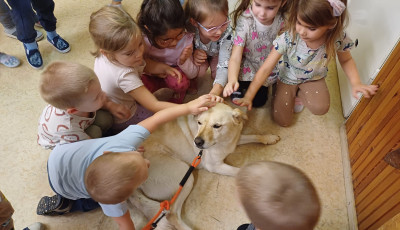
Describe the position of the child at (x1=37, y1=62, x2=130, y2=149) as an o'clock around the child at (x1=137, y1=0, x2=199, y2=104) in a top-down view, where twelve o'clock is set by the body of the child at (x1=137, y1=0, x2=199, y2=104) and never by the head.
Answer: the child at (x1=37, y1=62, x2=130, y2=149) is roughly at 3 o'clock from the child at (x1=137, y1=0, x2=199, y2=104).

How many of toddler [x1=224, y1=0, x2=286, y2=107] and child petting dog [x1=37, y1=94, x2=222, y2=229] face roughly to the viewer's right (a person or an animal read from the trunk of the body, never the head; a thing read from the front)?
1

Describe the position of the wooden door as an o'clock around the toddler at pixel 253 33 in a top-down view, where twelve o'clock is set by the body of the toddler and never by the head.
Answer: The wooden door is roughly at 10 o'clock from the toddler.

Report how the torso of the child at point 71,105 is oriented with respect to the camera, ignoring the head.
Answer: to the viewer's right

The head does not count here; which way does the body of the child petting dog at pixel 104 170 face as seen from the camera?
to the viewer's right

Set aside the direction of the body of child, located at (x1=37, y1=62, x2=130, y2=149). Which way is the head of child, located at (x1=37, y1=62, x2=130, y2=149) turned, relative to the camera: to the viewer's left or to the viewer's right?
to the viewer's right
